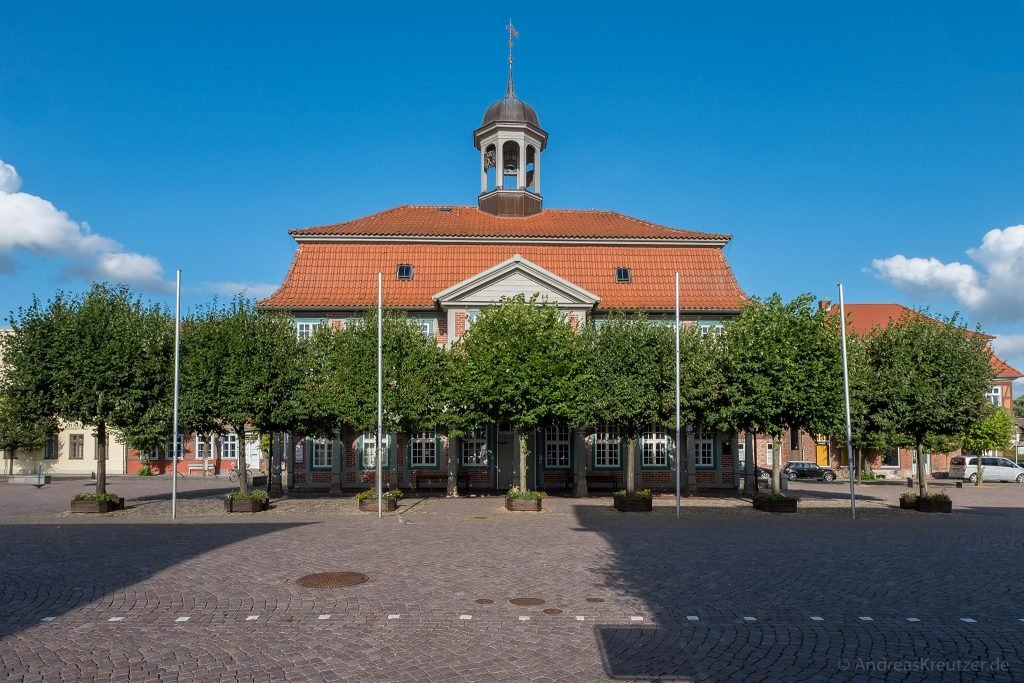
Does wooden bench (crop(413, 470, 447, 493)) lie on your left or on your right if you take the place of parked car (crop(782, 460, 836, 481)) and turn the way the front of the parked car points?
on your right

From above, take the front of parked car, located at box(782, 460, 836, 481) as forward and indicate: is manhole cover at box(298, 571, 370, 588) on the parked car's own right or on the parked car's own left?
on the parked car's own right

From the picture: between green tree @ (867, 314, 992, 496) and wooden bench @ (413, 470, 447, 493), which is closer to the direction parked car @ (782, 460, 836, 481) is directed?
the green tree

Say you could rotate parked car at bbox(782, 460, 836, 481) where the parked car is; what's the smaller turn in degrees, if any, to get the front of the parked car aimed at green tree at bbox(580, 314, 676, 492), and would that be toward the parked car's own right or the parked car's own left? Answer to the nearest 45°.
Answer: approximately 90° to the parked car's own right

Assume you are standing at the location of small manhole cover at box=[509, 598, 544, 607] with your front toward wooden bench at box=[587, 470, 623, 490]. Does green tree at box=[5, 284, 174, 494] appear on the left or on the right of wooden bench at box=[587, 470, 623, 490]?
left

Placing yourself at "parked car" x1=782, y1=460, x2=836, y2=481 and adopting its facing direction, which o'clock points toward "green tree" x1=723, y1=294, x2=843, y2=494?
The green tree is roughly at 3 o'clock from the parked car.

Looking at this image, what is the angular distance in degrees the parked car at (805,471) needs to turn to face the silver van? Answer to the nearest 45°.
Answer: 0° — it already faces it

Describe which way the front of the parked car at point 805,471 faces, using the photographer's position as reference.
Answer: facing to the right of the viewer
